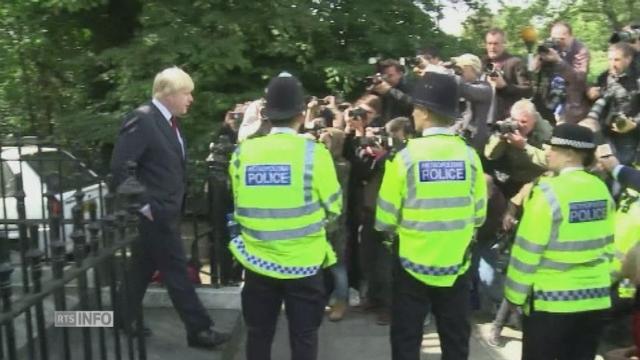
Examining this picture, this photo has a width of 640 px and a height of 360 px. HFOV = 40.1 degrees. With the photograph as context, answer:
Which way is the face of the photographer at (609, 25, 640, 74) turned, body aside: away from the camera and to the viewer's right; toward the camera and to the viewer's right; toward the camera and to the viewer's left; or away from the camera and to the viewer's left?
toward the camera and to the viewer's left

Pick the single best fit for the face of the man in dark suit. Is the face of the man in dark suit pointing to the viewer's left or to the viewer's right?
to the viewer's right

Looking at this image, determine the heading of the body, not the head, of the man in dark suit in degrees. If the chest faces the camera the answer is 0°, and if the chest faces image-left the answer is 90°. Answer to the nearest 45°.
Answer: approximately 270°

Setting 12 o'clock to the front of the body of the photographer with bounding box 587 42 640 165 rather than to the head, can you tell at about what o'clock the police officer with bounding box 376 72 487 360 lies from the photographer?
The police officer is roughly at 11 o'clock from the photographer.

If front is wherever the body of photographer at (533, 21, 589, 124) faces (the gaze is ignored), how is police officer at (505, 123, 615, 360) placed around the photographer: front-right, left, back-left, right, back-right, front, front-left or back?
front-left

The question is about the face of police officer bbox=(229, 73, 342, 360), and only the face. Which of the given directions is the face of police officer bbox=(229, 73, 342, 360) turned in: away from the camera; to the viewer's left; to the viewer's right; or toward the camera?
away from the camera

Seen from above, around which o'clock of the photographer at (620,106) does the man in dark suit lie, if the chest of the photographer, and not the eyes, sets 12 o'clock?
The man in dark suit is roughly at 12 o'clock from the photographer.

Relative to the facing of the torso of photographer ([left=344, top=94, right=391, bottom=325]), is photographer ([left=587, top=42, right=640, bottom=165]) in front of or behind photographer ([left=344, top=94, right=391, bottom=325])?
behind

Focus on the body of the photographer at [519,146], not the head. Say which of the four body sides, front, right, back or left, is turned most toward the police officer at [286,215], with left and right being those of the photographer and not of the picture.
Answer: front

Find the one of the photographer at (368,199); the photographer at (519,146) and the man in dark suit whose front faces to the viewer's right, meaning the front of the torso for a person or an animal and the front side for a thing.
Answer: the man in dark suit

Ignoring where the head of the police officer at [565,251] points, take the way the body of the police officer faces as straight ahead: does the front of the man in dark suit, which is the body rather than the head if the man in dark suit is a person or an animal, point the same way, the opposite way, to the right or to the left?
to the right

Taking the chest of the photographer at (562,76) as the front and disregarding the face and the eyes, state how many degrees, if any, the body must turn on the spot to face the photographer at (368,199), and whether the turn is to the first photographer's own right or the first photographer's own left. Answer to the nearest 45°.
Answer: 0° — they already face them

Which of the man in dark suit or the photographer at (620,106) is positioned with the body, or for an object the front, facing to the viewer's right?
the man in dark suit
